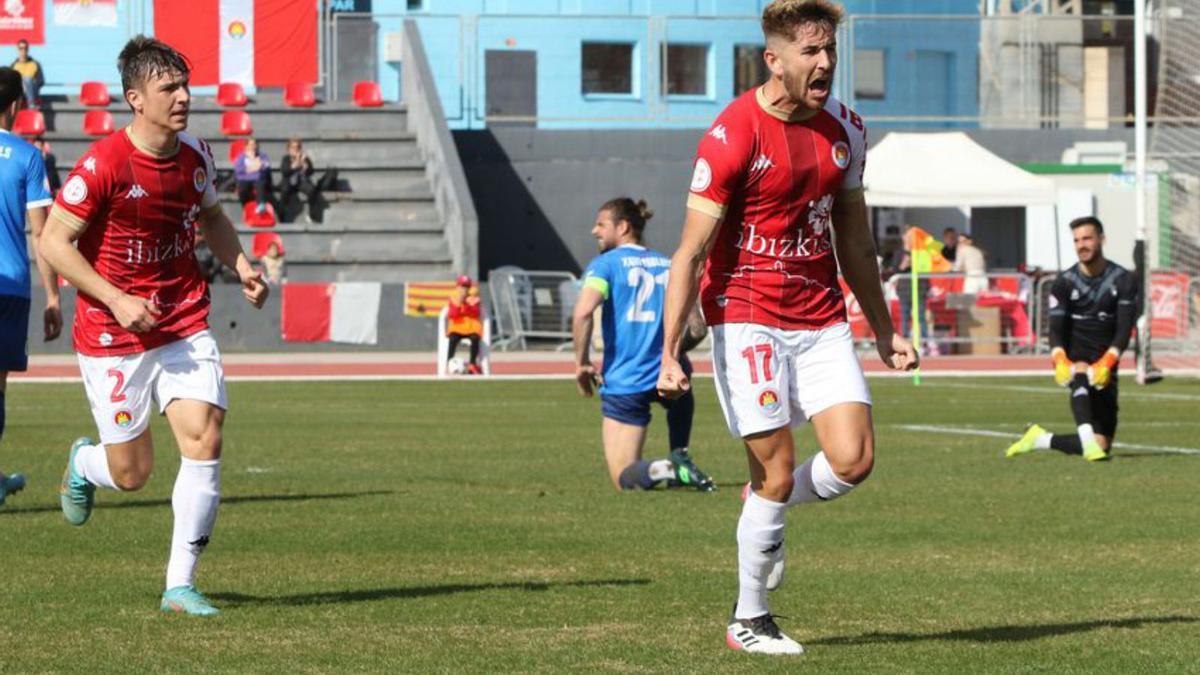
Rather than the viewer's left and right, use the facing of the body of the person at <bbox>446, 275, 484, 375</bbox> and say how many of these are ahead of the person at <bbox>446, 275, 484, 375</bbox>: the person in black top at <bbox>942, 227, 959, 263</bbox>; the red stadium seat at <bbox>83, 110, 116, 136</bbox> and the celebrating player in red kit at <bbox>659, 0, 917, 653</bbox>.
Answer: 1

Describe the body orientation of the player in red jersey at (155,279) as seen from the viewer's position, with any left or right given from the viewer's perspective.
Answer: facing the viewer and to the right of the viewer

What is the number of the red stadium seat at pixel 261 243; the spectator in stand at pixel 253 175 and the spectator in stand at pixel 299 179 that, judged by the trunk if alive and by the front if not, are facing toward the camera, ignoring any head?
3

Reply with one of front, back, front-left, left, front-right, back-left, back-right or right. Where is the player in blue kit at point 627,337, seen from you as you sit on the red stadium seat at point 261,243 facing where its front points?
front

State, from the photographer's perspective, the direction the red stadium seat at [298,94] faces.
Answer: facing the viewer

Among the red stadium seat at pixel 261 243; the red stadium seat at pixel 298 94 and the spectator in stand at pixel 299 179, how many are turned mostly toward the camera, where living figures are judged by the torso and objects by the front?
3

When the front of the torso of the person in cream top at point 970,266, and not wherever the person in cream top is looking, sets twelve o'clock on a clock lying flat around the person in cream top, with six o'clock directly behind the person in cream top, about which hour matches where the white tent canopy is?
The white tent canopy is roughly at 4 o'clock from the person in cream top.

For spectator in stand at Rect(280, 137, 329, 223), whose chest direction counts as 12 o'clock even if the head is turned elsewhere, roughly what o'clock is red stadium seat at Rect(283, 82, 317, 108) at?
The red stadium seat is roughly at 6 o'clock from the spectator in stand.

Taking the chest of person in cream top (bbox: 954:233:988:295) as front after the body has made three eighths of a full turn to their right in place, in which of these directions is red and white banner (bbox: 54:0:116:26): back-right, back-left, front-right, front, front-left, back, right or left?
left

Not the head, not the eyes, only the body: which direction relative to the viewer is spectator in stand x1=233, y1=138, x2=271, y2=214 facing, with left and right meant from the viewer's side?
facing the viewer

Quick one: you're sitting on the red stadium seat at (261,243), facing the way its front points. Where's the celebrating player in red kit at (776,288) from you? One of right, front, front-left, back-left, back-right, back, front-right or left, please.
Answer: front

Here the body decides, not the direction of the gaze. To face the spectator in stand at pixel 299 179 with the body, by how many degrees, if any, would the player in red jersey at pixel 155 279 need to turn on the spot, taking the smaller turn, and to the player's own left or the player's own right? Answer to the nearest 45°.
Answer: approximately 135° to the player's own left

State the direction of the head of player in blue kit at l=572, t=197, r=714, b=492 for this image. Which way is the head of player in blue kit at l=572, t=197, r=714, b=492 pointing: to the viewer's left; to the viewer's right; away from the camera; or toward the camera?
to the viewer's left

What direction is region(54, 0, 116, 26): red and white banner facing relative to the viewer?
toward the camera

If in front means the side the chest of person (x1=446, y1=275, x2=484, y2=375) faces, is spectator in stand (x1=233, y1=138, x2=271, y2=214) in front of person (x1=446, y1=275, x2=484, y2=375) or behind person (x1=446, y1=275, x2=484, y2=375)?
behind

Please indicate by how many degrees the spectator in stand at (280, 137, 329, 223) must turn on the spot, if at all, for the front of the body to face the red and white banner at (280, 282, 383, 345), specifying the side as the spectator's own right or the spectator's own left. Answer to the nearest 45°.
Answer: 0° — they already face it
